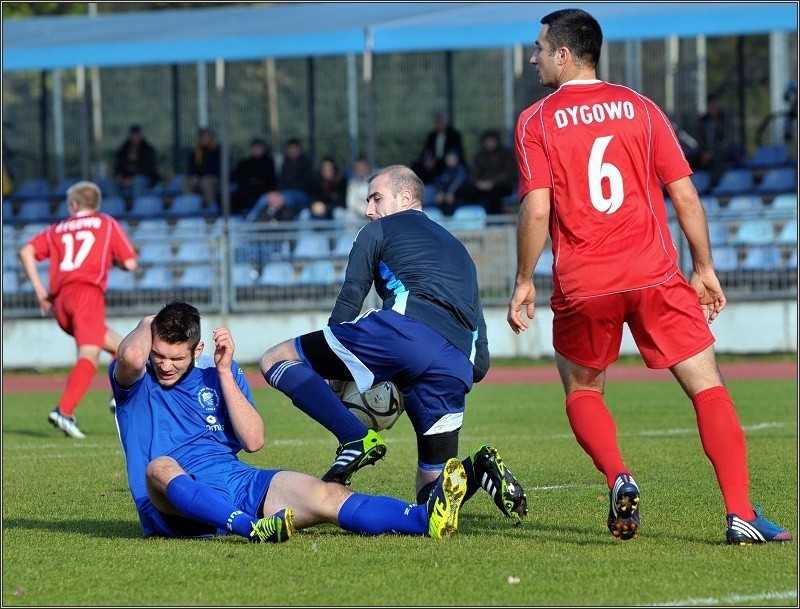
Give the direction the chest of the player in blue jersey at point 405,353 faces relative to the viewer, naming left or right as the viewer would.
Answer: facing away from the viewer and to the left of the viewer

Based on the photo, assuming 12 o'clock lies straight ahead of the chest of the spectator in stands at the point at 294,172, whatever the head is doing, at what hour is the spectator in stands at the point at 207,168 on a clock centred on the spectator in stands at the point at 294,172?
the spectator in stands at the point at 207,168 is roughly at 4 o'clock from the spectator in stands at the point at 294,172.

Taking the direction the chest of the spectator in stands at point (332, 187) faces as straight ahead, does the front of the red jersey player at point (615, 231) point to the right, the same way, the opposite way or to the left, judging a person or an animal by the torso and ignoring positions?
the opposite way

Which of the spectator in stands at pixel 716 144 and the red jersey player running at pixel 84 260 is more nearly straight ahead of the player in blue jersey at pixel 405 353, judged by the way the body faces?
the red jersey player running

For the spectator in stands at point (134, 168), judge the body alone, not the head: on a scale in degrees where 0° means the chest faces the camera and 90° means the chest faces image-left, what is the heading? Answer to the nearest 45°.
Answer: approximately 0°

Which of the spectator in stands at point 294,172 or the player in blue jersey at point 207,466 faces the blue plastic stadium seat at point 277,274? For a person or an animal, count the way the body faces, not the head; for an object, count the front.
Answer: the spectator in stands

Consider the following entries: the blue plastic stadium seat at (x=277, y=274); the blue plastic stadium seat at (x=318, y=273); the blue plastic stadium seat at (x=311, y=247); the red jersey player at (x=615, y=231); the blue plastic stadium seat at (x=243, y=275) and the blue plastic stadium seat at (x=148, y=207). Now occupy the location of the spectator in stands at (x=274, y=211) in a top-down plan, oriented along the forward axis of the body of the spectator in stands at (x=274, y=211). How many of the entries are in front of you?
5

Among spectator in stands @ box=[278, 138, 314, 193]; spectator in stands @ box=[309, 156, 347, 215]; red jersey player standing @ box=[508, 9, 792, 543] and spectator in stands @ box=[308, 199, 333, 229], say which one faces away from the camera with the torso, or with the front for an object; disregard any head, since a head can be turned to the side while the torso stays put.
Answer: the red jersey player standing

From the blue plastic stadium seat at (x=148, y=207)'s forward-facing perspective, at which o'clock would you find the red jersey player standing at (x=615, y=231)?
The red jersey player standing is roughly at 12 o'clock from the blue plastic stadium seat.

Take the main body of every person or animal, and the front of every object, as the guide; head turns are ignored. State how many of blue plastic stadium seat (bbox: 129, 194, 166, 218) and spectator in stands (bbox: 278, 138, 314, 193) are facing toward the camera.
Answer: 2

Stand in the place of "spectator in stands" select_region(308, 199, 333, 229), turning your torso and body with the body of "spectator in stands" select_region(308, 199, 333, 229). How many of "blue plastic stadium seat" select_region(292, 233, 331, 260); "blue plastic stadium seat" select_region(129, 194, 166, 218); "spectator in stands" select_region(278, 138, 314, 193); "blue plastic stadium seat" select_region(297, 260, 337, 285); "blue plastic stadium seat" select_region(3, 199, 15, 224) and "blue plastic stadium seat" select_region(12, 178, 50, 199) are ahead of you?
2
